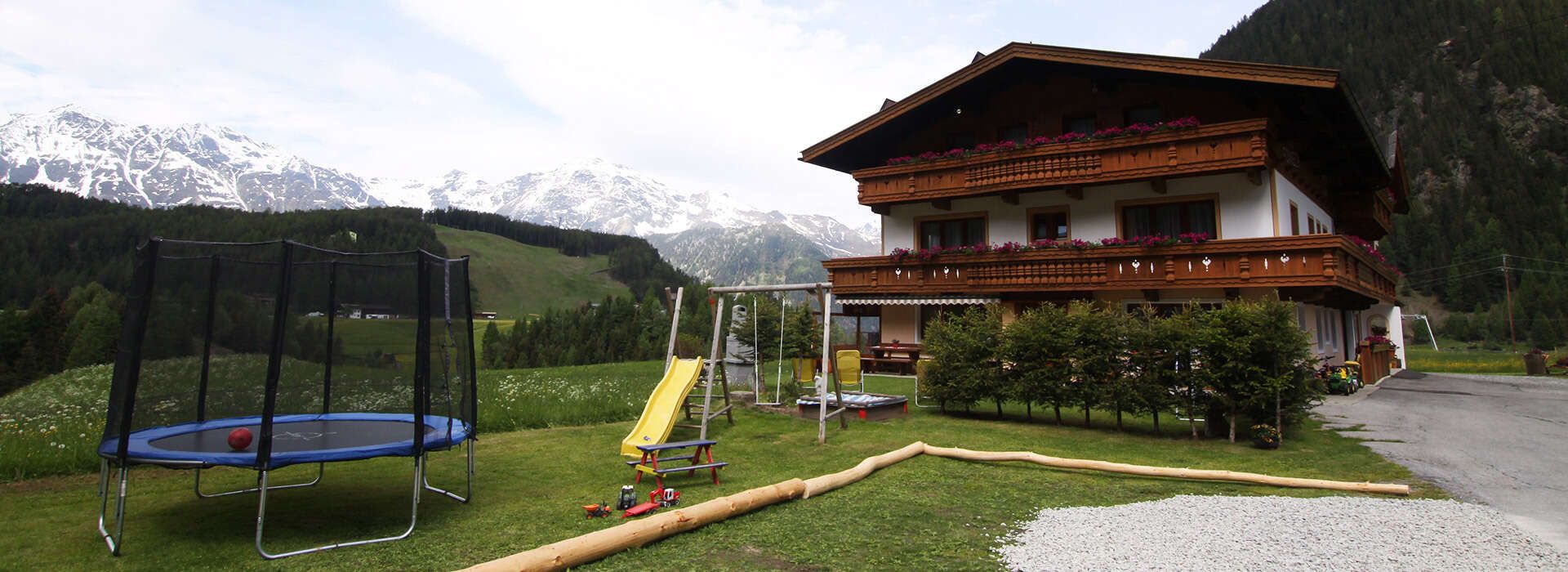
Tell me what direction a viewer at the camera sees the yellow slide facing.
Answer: facing the viewer and to the left of the viewer

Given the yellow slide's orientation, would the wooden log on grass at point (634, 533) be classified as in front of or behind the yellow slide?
in front

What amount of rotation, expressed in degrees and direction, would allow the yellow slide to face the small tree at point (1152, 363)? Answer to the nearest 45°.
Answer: approximately 135° to its left

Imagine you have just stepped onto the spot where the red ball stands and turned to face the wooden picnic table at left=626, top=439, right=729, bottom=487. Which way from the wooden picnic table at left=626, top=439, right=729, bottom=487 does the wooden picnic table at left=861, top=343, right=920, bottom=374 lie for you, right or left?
left

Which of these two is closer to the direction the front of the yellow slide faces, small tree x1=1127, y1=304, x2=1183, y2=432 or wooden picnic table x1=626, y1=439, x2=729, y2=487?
the wooden picnic table

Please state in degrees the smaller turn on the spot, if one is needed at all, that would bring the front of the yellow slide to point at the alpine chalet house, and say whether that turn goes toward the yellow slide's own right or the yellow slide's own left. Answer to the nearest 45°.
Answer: approximately 180°

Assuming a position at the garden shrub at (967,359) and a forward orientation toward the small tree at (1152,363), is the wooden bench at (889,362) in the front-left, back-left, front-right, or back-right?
back-left

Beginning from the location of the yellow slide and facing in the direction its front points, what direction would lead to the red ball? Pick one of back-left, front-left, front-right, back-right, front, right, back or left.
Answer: front

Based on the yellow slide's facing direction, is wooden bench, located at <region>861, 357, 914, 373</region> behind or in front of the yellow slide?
behind

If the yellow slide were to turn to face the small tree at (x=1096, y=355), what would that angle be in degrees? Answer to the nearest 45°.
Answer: approximately 135° to its left

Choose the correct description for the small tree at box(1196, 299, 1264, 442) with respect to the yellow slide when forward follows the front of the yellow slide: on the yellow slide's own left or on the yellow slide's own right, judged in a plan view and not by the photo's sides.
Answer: on the yellow slide's own left

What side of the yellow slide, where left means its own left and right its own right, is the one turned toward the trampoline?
front
